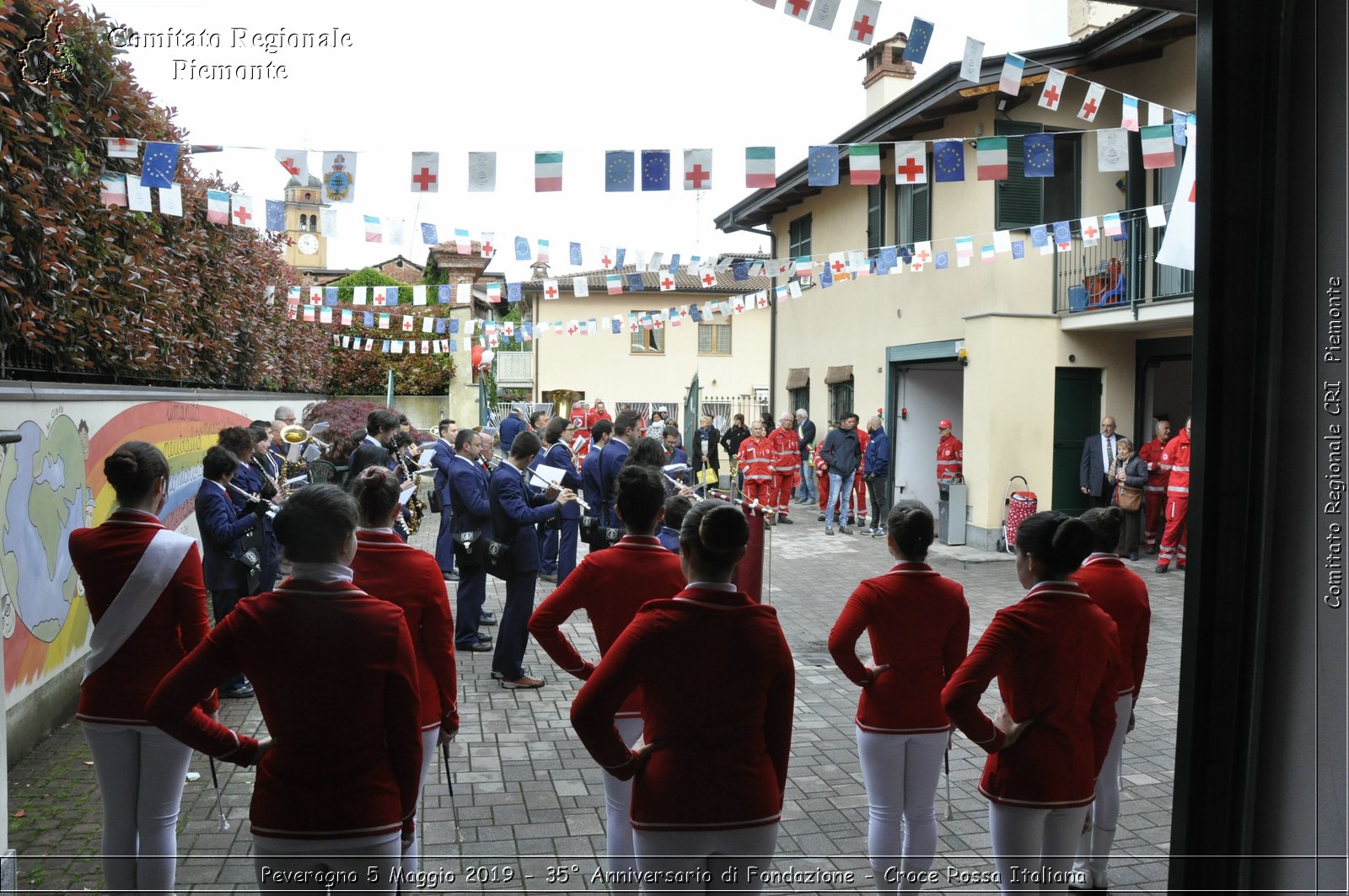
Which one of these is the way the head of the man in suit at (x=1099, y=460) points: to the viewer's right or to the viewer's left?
to the viewer's left

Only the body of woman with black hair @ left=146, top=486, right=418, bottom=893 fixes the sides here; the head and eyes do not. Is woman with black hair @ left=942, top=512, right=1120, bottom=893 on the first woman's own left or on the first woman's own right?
on the first woman's own right

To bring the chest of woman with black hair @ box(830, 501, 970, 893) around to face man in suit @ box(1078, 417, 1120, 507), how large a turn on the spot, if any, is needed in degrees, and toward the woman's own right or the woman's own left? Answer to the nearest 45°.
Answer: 0° — they already face them

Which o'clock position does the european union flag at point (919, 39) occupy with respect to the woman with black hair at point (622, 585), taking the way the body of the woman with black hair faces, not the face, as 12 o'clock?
The european union flag is roughly at 1 o'clock from the woman with black hair.

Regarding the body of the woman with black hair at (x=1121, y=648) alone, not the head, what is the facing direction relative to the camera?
away from the camera

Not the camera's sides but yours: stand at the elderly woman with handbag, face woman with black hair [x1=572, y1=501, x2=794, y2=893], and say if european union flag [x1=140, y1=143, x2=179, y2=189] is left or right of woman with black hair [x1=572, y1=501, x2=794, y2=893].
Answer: right

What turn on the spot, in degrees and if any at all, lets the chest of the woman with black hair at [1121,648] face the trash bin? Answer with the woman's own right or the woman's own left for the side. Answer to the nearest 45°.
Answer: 0° — they already face it

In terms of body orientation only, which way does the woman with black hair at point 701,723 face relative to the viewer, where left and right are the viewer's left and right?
facing away from the viewer

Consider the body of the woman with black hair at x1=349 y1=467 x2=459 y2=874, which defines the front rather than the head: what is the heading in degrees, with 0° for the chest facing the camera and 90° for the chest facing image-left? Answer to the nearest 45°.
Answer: approximately 180°

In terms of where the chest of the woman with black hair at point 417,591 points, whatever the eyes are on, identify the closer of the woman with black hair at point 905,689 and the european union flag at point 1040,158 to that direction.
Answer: the european union flag

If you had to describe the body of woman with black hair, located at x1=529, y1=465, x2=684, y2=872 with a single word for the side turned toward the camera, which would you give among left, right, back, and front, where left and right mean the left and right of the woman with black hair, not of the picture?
back
